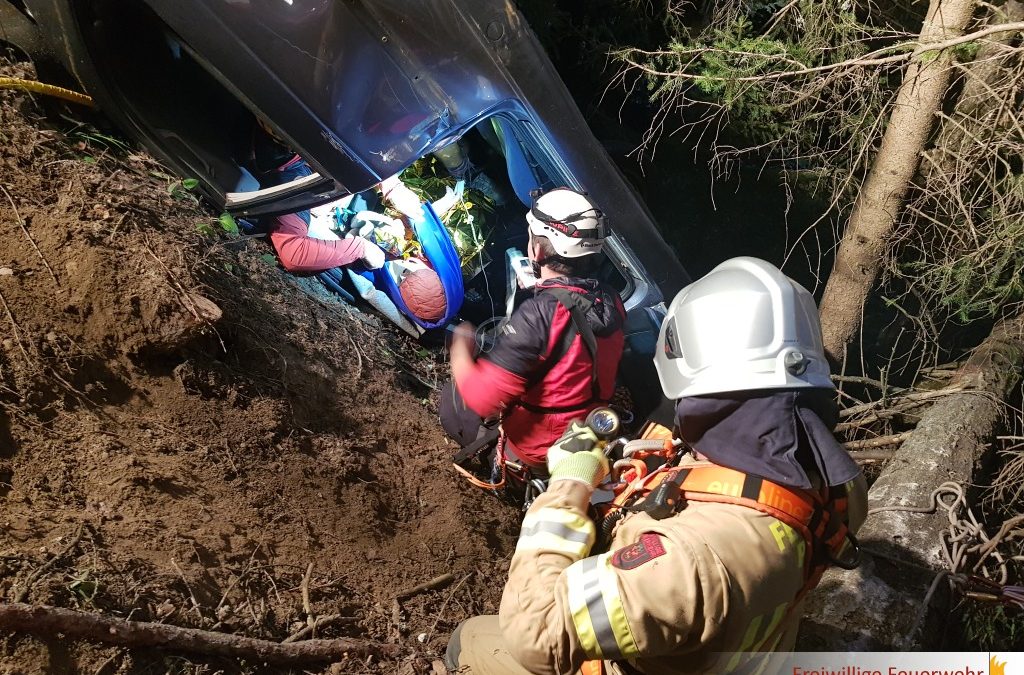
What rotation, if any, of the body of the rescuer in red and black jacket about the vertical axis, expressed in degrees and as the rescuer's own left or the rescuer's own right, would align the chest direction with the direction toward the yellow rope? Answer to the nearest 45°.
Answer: approximately 45° to the rescuer's own left

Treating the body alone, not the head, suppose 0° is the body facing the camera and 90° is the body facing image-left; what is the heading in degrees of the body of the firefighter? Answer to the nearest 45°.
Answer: approximately 135°

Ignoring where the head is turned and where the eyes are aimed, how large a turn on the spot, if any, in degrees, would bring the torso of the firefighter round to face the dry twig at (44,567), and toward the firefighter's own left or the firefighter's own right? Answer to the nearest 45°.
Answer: approximately 45° to the firefighter's own left

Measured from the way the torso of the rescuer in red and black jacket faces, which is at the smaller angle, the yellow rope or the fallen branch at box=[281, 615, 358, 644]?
the yellow rope

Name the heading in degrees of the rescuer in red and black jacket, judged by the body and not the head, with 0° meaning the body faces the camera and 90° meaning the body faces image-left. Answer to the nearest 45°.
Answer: approximately 135°

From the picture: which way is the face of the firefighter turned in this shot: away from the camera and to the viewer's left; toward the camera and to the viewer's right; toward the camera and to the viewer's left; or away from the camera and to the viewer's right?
away from the camera and to the viewer's left

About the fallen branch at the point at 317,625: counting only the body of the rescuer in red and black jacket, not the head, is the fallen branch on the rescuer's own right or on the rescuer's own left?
on the rescuer's own left
